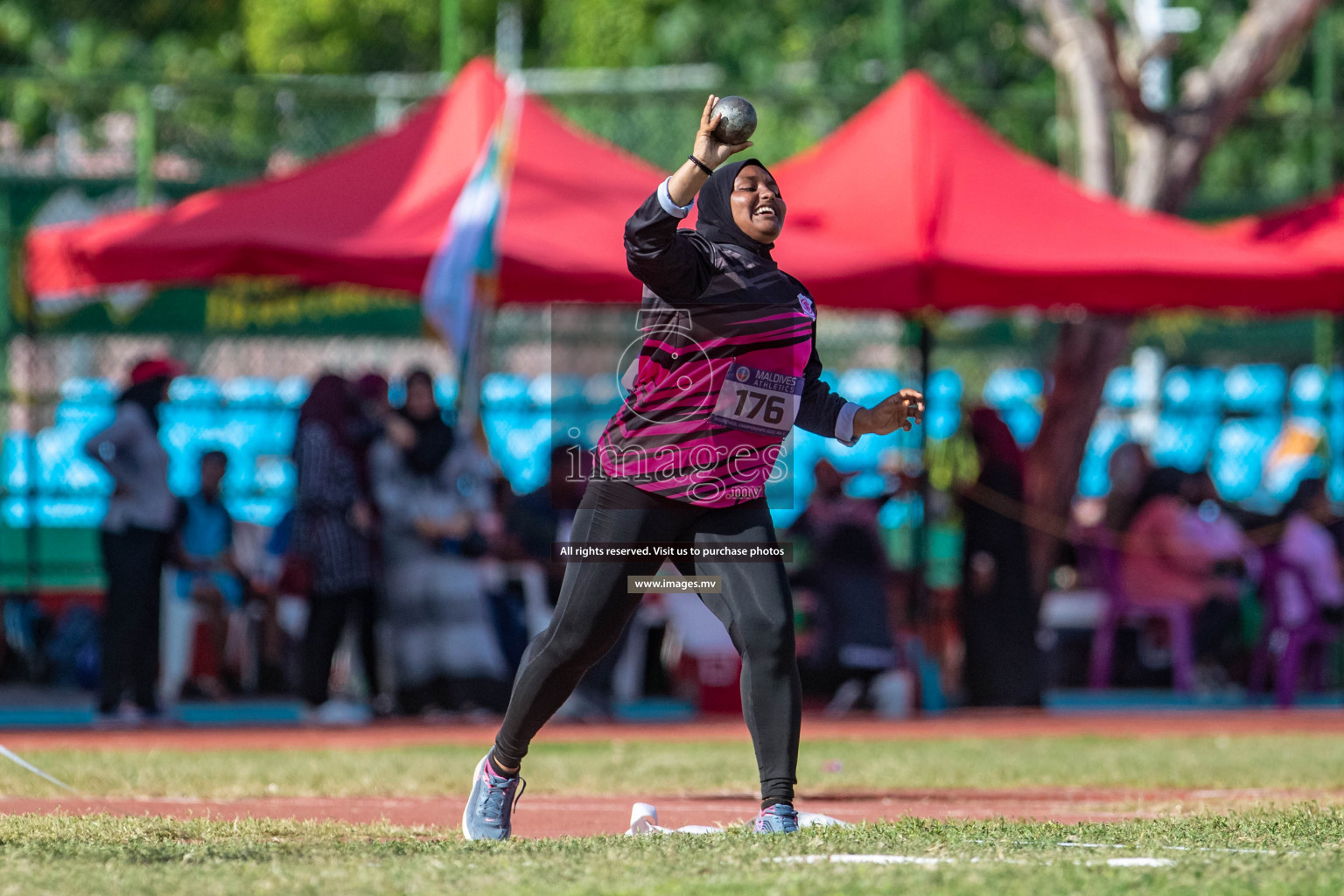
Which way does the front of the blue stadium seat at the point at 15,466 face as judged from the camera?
facing the viewer

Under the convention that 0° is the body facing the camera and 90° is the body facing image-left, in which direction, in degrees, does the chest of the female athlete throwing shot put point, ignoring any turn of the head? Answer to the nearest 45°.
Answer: approximately 315°

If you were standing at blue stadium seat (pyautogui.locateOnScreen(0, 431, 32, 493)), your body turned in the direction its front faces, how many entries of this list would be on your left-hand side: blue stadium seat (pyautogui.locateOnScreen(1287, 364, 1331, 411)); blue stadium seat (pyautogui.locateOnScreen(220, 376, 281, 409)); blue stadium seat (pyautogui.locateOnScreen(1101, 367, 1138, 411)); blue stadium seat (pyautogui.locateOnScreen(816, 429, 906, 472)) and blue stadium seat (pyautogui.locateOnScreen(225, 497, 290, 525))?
5

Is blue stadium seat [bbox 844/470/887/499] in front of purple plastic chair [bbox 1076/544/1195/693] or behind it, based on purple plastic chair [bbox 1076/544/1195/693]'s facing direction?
behind

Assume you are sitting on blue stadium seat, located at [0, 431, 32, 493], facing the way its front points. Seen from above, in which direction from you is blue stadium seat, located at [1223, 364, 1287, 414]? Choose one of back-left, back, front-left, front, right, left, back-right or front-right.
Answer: left

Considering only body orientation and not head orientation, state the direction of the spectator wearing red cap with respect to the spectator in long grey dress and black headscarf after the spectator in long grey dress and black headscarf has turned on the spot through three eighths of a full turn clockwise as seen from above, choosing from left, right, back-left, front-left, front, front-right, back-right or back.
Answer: front-left

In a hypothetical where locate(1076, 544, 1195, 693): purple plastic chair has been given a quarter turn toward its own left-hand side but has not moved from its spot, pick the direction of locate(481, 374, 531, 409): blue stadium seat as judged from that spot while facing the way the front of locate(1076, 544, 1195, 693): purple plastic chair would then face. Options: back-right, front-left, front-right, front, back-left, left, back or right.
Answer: left

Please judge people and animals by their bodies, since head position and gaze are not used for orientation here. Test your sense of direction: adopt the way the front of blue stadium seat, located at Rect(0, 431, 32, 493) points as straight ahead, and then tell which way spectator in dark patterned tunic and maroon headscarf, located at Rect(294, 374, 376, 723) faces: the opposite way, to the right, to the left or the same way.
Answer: to the left

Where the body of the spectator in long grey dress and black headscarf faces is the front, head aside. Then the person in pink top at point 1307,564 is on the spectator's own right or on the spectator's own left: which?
on the spectator's own left
